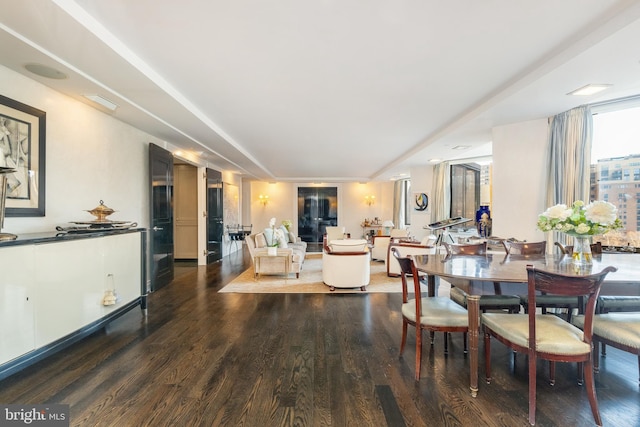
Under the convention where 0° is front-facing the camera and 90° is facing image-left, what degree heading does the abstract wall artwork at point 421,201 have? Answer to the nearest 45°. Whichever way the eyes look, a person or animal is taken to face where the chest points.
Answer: approximately 0°

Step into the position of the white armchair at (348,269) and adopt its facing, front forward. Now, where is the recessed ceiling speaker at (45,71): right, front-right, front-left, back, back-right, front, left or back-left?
back-left

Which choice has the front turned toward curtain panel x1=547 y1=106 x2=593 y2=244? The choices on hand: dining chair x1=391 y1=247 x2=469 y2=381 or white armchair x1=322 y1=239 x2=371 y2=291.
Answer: the dining chair

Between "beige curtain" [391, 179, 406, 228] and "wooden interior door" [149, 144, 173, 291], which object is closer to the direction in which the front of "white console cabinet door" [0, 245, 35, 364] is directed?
the beige curtain

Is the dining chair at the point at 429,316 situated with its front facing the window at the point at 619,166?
yes

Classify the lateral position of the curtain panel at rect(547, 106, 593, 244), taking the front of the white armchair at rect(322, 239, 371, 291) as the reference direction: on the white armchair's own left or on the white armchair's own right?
on the white armchair's own right

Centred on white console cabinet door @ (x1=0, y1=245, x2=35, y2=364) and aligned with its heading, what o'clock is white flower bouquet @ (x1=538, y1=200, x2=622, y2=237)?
The white flower bouquet is roughly at 12 o'clock from the white console cabinet door.

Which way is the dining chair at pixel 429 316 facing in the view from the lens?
facing away from the viewer and to the right of the viewer

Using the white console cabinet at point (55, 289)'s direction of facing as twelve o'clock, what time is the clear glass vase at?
The clear glass vase is roughly at 12 o'clock from the white console cabinet.

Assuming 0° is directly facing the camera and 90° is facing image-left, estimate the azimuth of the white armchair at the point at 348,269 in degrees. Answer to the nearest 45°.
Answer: approximately 180°
